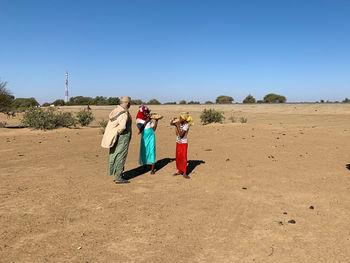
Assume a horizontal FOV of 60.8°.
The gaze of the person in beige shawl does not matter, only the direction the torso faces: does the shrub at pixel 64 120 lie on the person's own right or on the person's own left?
on the person's own left

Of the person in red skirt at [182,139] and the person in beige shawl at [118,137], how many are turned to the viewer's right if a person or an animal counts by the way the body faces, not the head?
1

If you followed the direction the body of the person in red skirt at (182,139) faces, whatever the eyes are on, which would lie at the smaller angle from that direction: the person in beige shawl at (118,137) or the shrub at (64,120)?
the person in beige shawl

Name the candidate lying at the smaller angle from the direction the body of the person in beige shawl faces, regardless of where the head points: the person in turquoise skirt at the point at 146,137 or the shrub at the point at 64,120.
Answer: the person in turquoise skirt

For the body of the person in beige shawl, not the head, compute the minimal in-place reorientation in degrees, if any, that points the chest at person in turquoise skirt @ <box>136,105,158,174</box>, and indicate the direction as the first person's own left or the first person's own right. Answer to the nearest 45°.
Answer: approximately 45° to the first person's own left

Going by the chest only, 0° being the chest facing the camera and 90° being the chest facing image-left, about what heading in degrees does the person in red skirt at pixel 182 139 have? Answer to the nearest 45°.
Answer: approximately 45°

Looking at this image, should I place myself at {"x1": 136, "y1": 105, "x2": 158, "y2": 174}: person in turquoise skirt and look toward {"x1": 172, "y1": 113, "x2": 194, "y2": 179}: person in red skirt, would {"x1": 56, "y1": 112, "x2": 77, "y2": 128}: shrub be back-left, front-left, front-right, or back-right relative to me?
back-left

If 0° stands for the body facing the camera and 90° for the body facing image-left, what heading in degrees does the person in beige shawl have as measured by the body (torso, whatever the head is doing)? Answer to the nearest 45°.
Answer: approximately 270°

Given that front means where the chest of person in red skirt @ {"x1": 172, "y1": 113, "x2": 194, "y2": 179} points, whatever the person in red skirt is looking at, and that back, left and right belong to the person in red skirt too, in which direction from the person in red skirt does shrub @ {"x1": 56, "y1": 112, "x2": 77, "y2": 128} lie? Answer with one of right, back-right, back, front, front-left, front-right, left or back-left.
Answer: right

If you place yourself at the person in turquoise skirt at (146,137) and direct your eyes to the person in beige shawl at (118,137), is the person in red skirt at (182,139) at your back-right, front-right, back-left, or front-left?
back-left

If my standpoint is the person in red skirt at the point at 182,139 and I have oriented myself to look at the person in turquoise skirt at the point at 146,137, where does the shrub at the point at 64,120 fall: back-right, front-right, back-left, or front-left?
front-right
